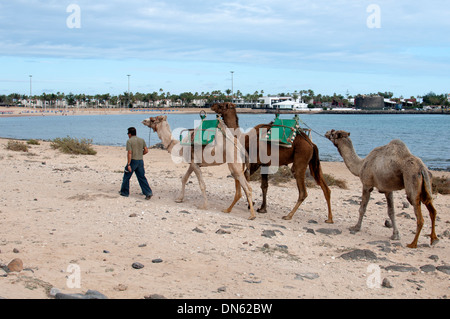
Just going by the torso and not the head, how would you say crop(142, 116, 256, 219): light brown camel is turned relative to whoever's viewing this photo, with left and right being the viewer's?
facing away from the viewer and to the left of the viewer

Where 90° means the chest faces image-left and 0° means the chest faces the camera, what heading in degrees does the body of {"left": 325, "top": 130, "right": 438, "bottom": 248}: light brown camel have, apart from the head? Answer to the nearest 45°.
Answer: approximately 135°

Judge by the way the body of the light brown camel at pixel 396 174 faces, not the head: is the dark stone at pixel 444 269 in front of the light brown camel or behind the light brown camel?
behind

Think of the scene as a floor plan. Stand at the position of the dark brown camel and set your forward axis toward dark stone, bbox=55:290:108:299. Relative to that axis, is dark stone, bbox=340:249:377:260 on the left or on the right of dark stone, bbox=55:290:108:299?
left

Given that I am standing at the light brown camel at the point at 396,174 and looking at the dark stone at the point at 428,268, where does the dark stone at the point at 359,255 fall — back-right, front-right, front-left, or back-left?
front-right

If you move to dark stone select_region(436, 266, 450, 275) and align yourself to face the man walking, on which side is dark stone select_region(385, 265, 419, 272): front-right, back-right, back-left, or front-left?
front-left

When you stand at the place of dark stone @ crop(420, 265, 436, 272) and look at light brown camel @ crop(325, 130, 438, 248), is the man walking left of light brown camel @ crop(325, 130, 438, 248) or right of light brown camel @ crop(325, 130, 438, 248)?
left

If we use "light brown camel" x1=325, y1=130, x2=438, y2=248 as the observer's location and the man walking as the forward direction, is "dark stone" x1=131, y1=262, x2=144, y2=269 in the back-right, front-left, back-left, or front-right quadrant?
front-left

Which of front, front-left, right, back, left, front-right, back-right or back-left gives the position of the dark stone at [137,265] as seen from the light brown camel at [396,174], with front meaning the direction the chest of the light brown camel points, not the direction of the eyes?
left

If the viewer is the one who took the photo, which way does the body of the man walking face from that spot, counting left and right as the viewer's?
facing away from the viewer and to the left of the viewer

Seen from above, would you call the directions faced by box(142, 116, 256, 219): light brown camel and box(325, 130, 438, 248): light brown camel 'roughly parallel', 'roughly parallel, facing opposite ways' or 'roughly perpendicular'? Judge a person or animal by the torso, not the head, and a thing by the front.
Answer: roughly parallel
